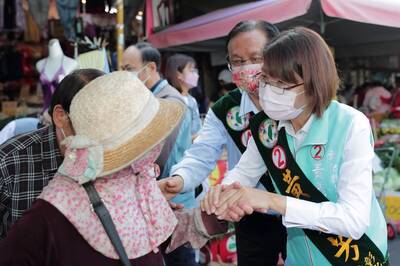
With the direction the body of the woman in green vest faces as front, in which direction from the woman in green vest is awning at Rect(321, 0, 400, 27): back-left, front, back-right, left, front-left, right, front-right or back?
back-right

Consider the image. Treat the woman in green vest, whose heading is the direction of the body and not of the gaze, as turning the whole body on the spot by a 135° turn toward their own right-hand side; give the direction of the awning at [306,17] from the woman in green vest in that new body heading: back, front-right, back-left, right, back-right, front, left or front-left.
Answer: front

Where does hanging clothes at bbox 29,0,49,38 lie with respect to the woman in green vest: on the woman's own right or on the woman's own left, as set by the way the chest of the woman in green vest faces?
on the woman's own right

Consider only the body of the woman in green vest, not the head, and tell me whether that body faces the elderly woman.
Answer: yes

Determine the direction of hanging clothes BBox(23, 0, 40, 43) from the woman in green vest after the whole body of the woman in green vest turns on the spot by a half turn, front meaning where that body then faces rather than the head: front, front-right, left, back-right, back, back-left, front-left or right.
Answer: left

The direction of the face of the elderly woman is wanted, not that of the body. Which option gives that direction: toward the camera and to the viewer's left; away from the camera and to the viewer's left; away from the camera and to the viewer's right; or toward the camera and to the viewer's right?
away from the camera and to the viewer's right

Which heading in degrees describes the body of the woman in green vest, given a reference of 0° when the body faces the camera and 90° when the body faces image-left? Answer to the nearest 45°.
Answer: approximately 45°

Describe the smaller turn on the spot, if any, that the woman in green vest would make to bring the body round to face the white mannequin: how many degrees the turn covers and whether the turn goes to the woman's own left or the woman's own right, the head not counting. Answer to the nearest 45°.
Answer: approximately 90° to the woman's own right

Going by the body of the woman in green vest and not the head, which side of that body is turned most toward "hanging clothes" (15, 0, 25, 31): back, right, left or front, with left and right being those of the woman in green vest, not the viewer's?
right

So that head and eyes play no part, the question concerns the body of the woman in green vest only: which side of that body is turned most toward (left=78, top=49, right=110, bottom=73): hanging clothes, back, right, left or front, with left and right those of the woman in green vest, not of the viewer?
right
